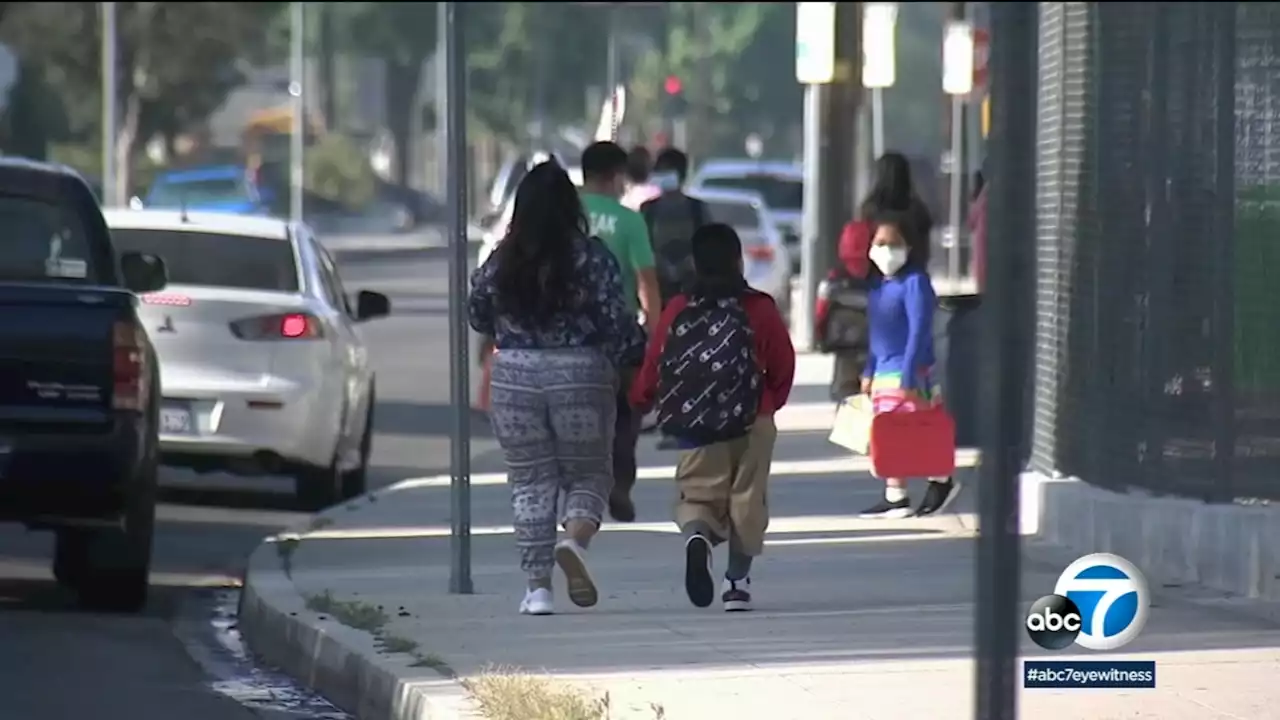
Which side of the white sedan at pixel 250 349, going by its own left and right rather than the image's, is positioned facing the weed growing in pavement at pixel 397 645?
back

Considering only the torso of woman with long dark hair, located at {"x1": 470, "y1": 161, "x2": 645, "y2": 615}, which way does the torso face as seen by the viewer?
away from the camera

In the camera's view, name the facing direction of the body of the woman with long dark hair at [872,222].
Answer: away from the camera

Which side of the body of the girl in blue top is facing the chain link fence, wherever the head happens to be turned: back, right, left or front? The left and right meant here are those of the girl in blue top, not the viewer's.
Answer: left

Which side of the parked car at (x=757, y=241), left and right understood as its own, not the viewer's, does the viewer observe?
back

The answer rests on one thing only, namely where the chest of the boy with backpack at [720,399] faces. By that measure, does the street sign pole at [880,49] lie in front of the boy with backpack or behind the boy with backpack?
in front

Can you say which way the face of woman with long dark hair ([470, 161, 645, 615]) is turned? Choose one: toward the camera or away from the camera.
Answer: away from the camera

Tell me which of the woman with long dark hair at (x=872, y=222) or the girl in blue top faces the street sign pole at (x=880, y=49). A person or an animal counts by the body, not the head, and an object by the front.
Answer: the woman with long dark hair

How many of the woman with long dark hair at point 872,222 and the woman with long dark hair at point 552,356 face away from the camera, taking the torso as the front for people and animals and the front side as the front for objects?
2

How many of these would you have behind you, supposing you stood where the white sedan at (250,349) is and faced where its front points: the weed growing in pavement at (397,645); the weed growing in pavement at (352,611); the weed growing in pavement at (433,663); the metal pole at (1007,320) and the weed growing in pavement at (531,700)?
5

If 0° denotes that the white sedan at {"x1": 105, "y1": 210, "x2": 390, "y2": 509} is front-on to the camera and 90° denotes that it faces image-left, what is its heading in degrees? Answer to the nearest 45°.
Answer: approximately 180°

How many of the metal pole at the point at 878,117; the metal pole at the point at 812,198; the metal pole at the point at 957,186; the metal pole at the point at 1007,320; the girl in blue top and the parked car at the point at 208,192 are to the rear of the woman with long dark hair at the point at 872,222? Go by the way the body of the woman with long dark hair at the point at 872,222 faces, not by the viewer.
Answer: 2

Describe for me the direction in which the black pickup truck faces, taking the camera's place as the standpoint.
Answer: facing away from the viewer

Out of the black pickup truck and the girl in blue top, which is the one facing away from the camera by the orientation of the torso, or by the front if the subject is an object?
the black pickup truck
